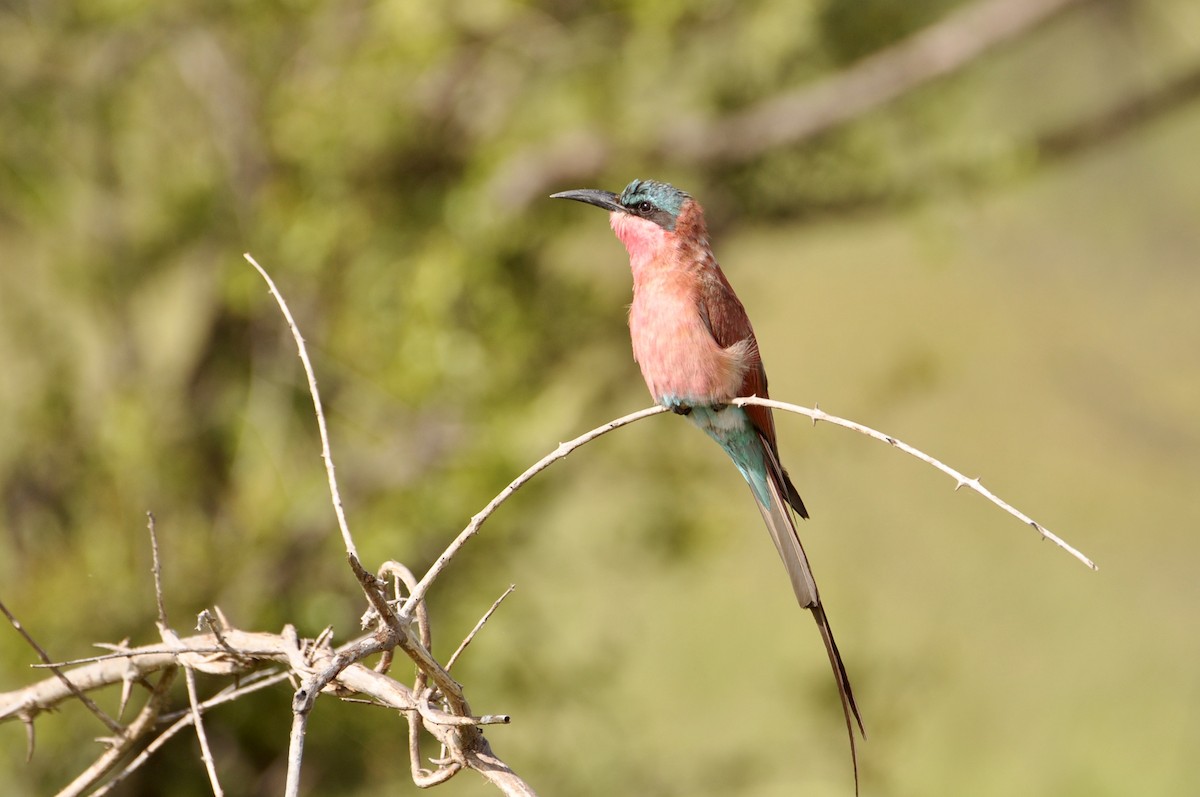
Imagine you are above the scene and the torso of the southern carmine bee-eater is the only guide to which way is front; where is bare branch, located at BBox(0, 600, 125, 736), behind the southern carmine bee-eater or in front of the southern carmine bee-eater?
in front

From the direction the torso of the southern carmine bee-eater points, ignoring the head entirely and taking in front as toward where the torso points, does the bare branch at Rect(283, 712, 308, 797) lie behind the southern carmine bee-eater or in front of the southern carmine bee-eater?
in front

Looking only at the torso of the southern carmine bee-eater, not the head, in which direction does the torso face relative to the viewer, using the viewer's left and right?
facing the viewer and to the left of the viewer
